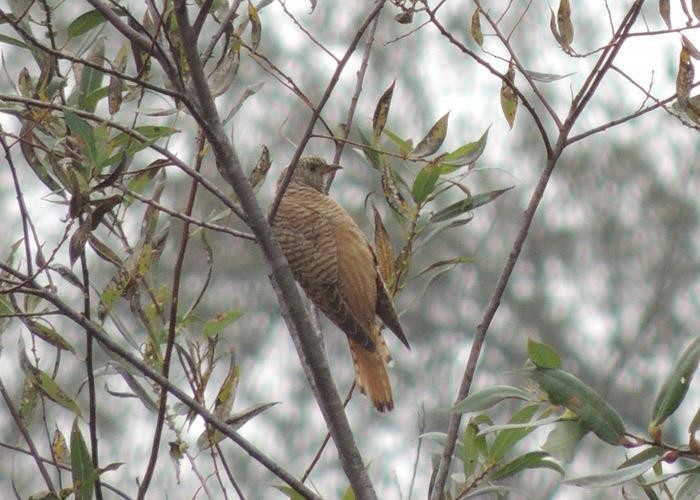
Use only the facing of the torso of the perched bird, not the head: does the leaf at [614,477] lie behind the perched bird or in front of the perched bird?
behind

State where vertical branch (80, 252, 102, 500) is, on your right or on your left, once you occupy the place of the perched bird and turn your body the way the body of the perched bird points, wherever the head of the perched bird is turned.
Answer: on your left

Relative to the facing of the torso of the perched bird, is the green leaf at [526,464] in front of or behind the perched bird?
behind

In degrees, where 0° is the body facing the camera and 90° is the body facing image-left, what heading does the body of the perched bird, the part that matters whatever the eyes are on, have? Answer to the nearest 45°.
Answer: approximately 135°

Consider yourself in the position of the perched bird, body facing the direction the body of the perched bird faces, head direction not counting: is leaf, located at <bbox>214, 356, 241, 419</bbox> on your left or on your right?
on your left
